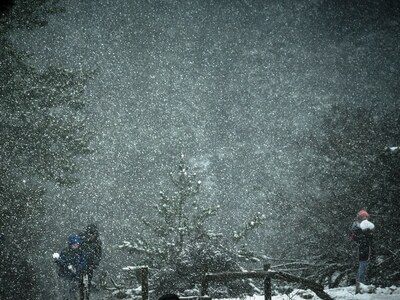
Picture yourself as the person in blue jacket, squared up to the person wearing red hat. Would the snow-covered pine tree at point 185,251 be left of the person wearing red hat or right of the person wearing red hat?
left

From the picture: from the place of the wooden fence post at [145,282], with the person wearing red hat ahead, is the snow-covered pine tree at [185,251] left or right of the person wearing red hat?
left

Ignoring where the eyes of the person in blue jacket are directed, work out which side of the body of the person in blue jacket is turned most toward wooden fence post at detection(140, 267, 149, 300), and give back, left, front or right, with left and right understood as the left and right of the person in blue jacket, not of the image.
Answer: left

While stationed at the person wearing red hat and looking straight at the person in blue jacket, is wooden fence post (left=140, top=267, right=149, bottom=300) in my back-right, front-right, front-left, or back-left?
front-left
